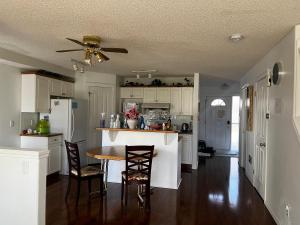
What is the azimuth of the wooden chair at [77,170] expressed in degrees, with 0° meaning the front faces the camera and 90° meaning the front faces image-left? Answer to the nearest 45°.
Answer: approximately 225°

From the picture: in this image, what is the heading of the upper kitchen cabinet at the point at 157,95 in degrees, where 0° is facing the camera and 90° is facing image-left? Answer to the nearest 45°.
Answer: approximately 0°

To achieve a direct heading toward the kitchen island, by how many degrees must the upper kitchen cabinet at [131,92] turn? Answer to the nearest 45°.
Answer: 0° — it already faces it

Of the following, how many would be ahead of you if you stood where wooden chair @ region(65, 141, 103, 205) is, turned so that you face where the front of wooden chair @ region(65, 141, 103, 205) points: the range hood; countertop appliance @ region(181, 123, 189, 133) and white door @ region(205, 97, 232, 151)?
3

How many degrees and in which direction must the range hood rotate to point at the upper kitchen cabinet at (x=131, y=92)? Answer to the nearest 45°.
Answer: approximately 90° to its right

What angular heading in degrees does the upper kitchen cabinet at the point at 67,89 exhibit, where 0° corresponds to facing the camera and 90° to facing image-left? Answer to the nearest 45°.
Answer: approximately 315°
